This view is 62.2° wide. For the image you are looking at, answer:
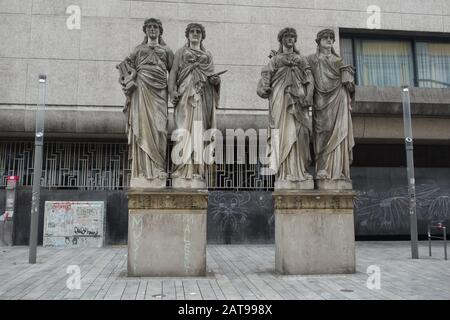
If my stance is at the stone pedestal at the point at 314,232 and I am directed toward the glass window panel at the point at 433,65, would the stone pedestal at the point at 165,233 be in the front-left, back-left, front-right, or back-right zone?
back-left

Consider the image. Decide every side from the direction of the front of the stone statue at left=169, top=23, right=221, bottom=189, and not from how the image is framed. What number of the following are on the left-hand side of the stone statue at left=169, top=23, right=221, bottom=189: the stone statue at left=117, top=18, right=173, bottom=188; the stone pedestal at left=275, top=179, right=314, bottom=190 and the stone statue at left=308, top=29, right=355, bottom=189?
2

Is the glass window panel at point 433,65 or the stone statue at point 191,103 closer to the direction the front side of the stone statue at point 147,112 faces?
the stone statue

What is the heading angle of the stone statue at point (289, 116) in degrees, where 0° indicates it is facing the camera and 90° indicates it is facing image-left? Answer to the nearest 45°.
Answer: approximately 0°

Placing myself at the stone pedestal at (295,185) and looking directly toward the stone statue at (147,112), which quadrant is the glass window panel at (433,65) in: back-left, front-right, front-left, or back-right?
back-right

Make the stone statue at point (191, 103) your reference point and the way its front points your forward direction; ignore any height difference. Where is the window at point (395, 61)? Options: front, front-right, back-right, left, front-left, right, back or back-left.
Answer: back-left

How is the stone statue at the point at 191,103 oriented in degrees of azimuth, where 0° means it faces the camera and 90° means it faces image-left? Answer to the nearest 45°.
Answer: approximately 0°

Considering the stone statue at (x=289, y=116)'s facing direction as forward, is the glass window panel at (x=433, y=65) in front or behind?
behind

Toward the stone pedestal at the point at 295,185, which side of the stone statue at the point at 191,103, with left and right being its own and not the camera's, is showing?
left

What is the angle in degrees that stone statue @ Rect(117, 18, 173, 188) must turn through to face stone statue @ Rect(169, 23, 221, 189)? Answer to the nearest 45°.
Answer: approximately 90° to its left

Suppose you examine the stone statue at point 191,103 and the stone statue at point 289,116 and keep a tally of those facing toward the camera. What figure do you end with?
2
